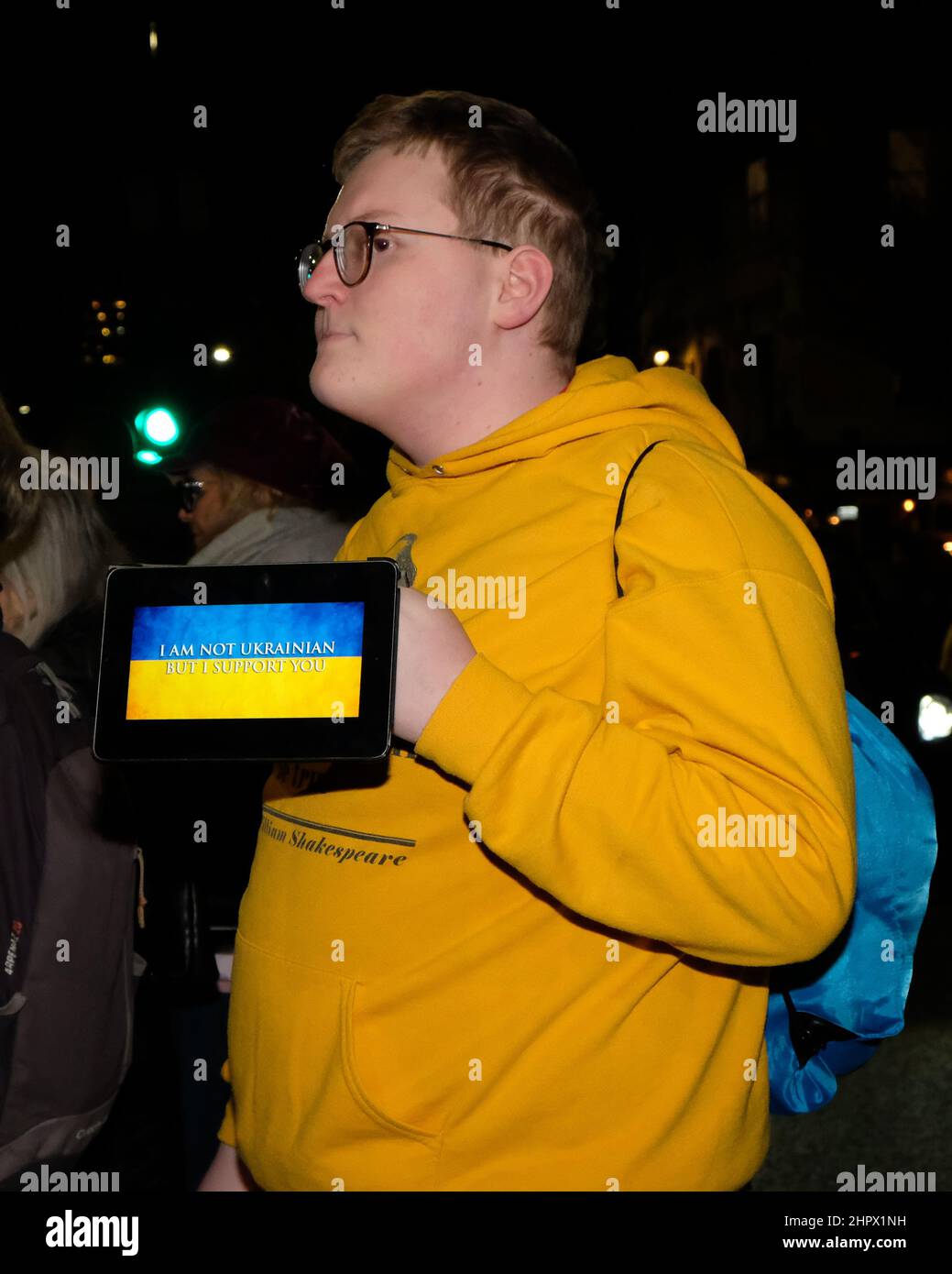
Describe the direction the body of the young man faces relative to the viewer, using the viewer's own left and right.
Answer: facing the viewer and to the left of the viewer

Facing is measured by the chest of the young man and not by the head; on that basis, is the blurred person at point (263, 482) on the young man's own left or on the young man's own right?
on the young man's own right

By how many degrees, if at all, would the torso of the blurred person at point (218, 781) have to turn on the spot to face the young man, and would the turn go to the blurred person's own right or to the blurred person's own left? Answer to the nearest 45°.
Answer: approximately 90° to the blurred person's own left

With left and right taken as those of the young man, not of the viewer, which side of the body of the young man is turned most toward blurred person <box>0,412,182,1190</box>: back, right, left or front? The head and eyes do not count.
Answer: right

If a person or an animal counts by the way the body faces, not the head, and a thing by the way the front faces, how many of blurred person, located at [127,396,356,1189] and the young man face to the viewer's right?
0

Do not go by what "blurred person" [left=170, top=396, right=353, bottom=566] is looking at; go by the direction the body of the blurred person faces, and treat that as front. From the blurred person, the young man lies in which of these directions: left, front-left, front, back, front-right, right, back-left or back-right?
left

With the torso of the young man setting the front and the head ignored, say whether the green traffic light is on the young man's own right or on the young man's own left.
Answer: on the young man's own right

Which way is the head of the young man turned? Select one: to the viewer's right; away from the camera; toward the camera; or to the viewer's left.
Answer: to the viewer's left

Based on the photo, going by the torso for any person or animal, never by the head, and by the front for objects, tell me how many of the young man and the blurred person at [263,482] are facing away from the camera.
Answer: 0
